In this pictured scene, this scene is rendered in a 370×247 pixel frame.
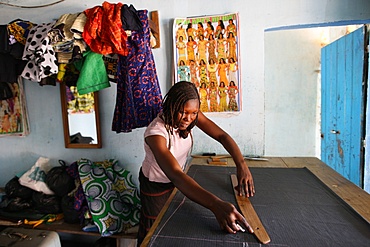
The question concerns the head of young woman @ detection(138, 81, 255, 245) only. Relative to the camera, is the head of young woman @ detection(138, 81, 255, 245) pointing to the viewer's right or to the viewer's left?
to the viewer's right

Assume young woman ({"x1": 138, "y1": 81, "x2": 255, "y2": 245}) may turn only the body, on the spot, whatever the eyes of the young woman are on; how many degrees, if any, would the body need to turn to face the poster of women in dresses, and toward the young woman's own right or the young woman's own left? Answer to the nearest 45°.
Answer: approximately 135° to the young woman's own left

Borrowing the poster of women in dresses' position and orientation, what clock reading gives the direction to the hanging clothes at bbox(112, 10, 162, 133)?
The hanging clothes is roughly at 2 o'clock from the poster of women in dresses.

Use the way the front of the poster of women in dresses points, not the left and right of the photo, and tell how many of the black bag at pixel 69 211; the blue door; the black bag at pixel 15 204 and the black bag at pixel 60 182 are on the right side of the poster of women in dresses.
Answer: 3

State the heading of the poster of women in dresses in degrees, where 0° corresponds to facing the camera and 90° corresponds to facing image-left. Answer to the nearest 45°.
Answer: approximately 0°

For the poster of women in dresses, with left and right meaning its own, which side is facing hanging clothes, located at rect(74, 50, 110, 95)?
right

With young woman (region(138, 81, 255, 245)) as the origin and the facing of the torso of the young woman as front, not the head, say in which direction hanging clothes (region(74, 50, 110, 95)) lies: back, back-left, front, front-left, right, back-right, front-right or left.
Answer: back

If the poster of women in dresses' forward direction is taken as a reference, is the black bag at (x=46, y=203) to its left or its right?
on its right

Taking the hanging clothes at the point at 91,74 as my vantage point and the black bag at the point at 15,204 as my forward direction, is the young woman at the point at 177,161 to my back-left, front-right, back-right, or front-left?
back-left

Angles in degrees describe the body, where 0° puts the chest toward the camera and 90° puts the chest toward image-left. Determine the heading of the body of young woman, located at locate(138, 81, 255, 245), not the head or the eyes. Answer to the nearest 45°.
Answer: approximately 315°

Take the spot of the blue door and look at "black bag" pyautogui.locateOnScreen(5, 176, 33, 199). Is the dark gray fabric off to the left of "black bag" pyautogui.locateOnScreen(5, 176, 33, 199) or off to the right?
left
